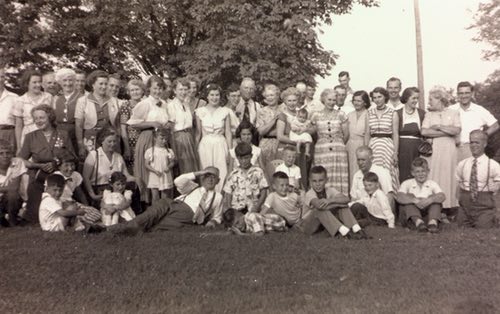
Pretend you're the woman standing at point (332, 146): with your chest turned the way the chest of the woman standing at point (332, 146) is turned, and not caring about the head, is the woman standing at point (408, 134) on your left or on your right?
on your left

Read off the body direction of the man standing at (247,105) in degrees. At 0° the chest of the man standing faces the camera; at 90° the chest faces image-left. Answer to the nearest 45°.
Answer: approximately 0°

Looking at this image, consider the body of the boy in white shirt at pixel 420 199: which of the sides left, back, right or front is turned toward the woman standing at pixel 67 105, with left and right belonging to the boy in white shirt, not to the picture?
right

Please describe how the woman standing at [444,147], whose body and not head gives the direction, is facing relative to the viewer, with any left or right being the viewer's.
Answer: facing the viewer

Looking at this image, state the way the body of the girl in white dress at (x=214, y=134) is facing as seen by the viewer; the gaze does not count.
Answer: toward the camera

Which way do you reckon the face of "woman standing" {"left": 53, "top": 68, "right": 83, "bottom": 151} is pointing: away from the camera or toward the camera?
toward the camera

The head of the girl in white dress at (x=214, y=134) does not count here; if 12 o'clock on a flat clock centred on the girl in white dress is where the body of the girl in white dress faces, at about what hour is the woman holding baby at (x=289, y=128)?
The woman holding baby is roughly at 9 o'clock from the girl in white dress.

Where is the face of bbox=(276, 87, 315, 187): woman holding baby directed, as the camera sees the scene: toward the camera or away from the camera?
toward the camera

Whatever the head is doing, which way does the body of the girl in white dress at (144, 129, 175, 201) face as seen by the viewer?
toward the camera

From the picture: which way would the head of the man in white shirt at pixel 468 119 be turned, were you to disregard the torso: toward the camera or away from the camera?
toward the camera

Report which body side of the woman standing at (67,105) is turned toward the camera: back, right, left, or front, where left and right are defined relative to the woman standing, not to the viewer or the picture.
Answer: front
